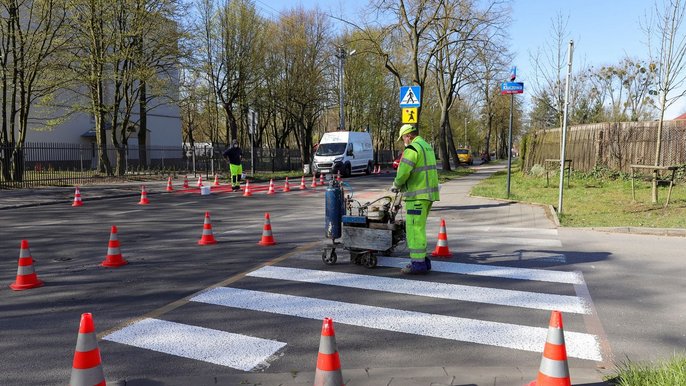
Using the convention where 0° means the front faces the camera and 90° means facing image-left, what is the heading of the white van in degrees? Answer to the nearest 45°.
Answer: approximately 45°

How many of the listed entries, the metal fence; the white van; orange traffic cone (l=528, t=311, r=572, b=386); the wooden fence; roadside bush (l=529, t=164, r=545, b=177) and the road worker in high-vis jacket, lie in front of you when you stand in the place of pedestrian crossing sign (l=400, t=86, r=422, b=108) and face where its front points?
2

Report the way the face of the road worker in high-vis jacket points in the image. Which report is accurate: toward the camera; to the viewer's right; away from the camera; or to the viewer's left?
to the viewer's left

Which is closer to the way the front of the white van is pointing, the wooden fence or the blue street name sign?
the blue street name sign

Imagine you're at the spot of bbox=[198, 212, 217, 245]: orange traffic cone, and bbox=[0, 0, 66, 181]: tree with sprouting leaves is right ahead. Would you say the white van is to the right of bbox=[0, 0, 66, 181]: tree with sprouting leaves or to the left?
right

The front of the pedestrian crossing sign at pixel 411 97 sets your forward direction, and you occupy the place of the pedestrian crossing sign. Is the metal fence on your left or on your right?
on your right

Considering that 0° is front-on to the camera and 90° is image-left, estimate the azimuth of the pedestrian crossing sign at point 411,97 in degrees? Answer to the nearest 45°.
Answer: approximately 0°
